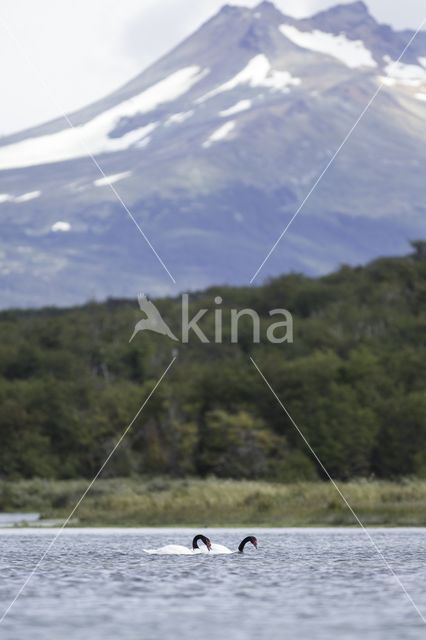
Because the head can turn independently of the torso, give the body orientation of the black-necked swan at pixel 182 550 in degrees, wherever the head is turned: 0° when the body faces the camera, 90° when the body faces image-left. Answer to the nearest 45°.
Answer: approximately 270°
